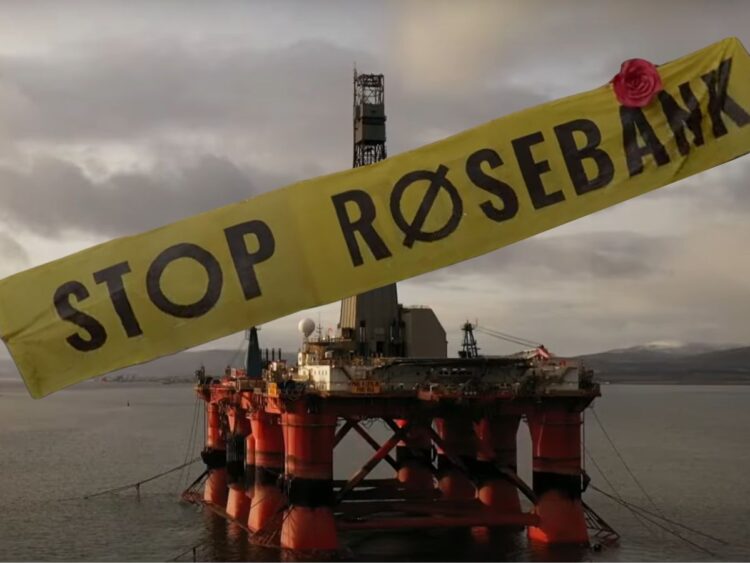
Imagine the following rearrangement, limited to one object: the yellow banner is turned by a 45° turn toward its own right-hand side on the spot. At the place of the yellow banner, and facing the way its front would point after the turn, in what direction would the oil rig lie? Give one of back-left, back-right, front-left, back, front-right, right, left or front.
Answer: back-right

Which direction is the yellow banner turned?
toward the camera
